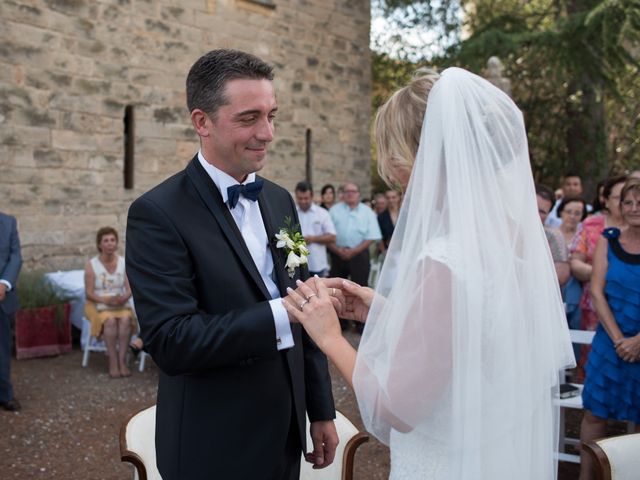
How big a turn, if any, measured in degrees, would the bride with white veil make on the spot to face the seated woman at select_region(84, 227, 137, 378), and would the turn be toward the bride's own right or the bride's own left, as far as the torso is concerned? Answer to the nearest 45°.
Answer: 0° — they already face them

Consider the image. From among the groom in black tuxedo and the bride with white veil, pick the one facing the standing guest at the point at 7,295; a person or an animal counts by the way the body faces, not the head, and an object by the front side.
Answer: the bride with white veil

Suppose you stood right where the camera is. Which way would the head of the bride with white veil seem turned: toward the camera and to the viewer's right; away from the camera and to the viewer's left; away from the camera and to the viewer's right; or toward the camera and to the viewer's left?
away from the camera and to the viewer's left

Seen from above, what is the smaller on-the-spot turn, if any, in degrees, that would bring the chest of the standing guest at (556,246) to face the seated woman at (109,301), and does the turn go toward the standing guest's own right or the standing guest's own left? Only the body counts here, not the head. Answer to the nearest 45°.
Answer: approximately 45° to the standing guest's own right

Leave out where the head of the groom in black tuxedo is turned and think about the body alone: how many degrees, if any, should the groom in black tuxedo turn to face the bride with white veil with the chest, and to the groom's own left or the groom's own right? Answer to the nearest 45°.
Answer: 0° — they already face them

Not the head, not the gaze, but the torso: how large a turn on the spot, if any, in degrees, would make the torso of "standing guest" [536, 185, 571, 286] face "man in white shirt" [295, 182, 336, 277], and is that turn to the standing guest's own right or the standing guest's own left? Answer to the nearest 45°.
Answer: approximately 90° to the standing guest's own right

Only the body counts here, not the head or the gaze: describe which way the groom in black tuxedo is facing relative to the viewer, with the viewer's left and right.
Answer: facing the viewer and to the right of the viewer

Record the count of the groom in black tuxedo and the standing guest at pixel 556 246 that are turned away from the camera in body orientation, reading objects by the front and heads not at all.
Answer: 0

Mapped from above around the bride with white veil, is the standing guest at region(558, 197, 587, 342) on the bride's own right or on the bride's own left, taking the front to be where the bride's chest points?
on the bride's own right

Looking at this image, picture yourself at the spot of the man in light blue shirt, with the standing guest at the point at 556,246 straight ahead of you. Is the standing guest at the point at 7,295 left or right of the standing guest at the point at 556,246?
right

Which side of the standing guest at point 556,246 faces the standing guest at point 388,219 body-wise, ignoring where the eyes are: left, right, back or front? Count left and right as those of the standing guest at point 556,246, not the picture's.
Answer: right

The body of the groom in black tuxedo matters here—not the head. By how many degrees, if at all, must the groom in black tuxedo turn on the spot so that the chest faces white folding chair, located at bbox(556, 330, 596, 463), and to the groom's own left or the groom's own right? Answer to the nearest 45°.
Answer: approximately 90° to the groom's own left

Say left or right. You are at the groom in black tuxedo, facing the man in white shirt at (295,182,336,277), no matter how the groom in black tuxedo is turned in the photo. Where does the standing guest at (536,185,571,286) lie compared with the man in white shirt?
right

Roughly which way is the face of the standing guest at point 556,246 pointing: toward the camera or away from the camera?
toward the camera

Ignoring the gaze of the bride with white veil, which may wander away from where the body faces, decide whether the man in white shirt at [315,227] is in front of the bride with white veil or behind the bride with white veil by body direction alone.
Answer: in front

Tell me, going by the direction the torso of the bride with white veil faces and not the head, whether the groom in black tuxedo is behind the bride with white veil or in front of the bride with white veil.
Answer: in front

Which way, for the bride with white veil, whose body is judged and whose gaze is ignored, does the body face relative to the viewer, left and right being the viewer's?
facing away from the viewer and to the left of the viewer
